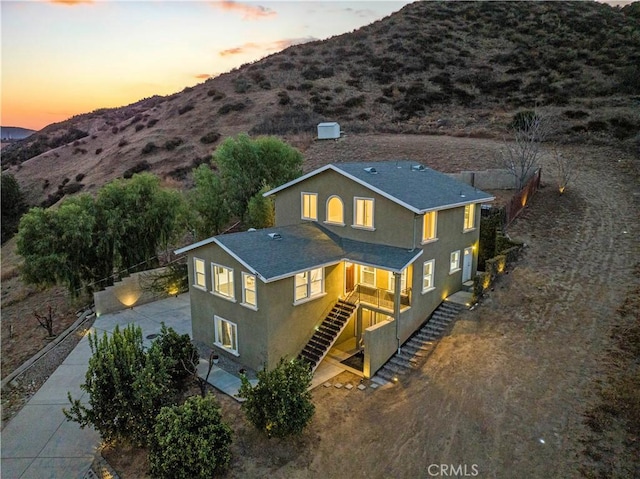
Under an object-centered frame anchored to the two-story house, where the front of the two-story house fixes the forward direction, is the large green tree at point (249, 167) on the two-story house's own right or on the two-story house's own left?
on the two-story house's own right

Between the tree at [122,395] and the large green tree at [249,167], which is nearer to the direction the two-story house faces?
the tree

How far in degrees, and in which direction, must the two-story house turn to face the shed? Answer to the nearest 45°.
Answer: approximately 135° to its right

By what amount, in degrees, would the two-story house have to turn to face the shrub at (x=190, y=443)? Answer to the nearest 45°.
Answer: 0° — it already faces it

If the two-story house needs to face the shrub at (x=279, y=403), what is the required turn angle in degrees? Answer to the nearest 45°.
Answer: approximately 45° to its left

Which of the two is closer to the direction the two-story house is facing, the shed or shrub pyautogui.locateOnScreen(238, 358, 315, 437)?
the shrub

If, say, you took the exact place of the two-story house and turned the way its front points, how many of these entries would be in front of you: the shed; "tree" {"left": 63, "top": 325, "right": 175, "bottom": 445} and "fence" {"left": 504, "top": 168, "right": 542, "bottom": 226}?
1

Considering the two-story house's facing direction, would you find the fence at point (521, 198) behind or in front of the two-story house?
behind
